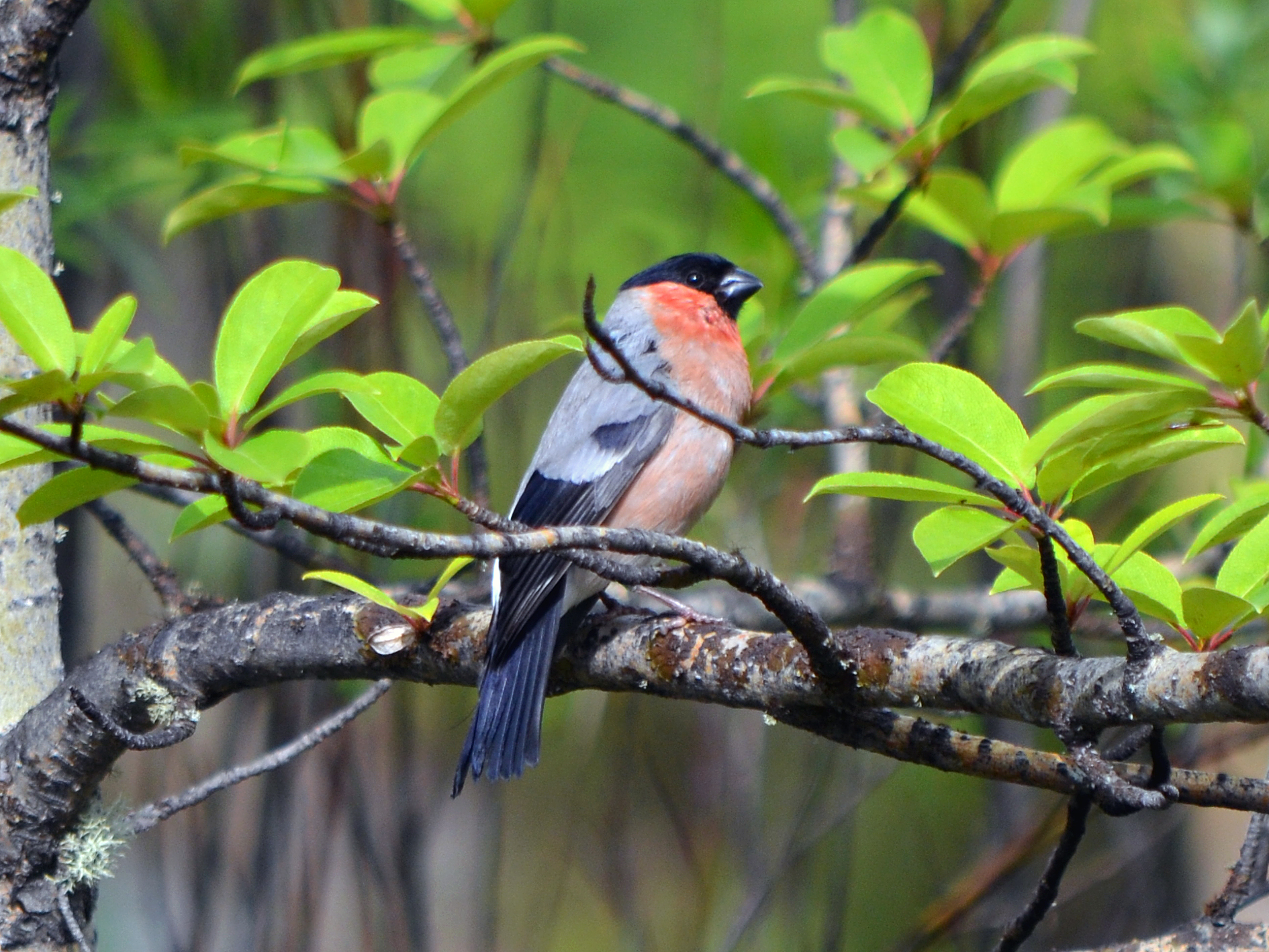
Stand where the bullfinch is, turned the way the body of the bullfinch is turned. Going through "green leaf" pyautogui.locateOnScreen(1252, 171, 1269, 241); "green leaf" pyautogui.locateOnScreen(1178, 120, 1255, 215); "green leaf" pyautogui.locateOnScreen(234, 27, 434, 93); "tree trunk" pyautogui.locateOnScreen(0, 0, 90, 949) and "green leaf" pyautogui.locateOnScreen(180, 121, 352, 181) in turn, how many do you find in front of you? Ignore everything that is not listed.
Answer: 2

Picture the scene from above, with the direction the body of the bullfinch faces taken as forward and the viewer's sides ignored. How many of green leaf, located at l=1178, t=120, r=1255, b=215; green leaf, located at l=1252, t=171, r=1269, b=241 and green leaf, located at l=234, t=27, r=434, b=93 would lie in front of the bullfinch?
2

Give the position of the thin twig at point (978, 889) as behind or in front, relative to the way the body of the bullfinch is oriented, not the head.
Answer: in front

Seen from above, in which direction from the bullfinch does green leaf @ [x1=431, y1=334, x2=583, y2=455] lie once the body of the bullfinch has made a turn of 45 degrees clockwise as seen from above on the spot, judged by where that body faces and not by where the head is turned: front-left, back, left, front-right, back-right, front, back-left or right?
back-right

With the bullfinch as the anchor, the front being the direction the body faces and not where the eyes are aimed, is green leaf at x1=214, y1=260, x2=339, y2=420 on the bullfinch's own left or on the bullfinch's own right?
on the bullfinch's own right

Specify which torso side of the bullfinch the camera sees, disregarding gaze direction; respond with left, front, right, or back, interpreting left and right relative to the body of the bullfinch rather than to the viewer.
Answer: right

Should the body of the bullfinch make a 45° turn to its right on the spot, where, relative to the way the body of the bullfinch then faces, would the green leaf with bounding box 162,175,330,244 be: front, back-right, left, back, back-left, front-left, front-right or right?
right
